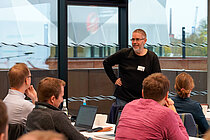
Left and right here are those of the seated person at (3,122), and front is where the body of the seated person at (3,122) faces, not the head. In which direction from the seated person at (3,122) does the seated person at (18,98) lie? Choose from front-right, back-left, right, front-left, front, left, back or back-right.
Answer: front-left

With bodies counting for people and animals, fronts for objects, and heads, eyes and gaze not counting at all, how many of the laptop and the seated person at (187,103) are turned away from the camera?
1

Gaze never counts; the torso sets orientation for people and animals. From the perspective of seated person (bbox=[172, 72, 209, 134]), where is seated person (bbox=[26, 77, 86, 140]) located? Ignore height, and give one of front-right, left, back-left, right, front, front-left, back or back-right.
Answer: back-left

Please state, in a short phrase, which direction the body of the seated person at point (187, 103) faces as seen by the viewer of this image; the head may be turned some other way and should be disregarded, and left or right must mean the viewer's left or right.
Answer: facing away from the viewer

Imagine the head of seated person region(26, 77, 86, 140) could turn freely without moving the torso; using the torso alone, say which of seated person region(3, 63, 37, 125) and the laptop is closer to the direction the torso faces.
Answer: the laptop

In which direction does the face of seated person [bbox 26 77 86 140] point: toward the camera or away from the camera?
away from the camera

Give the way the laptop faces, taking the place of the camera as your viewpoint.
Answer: facing the viewer and to the left of the viewer

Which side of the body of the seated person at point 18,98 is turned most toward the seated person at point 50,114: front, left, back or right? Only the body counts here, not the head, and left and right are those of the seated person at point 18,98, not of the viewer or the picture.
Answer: right

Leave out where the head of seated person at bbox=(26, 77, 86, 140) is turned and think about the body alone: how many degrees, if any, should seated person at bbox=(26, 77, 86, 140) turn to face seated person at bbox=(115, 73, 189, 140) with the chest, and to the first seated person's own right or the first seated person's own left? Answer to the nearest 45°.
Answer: approximately 45° to the first seated person's own right

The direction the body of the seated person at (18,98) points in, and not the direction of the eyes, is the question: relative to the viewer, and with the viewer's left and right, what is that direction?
facing away from the viewer and to the right of the viewer

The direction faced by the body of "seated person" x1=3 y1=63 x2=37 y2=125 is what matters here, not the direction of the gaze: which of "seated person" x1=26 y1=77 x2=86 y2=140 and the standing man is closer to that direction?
the standing man

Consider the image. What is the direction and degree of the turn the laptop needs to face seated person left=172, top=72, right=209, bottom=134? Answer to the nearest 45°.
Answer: approximately 135° to its left

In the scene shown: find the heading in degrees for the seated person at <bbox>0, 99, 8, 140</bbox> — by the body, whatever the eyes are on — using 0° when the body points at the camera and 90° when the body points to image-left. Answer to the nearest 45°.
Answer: approximately 225°

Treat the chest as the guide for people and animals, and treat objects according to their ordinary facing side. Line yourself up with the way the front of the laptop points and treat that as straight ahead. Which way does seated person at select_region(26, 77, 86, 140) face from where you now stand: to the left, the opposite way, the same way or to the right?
the opposite way

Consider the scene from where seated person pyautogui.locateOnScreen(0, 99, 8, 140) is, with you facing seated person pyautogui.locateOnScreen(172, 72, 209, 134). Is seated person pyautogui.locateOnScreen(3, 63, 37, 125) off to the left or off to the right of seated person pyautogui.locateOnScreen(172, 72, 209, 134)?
left
